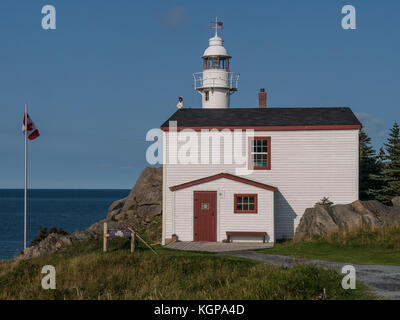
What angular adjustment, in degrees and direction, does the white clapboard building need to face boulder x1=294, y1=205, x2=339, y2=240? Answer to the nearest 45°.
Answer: approximately 45° to its left

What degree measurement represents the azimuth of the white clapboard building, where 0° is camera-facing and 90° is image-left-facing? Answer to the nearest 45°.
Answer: approximately 0°

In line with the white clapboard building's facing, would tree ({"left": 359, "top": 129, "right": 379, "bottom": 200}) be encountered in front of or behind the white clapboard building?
behind

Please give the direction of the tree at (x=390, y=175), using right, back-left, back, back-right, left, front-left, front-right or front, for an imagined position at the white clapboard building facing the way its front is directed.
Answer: back-left

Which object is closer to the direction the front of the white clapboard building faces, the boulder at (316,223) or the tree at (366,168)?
the boulder

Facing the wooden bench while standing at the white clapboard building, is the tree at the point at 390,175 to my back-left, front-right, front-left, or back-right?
back-left

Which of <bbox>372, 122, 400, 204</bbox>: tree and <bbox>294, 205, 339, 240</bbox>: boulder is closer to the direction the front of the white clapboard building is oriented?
the boulder
